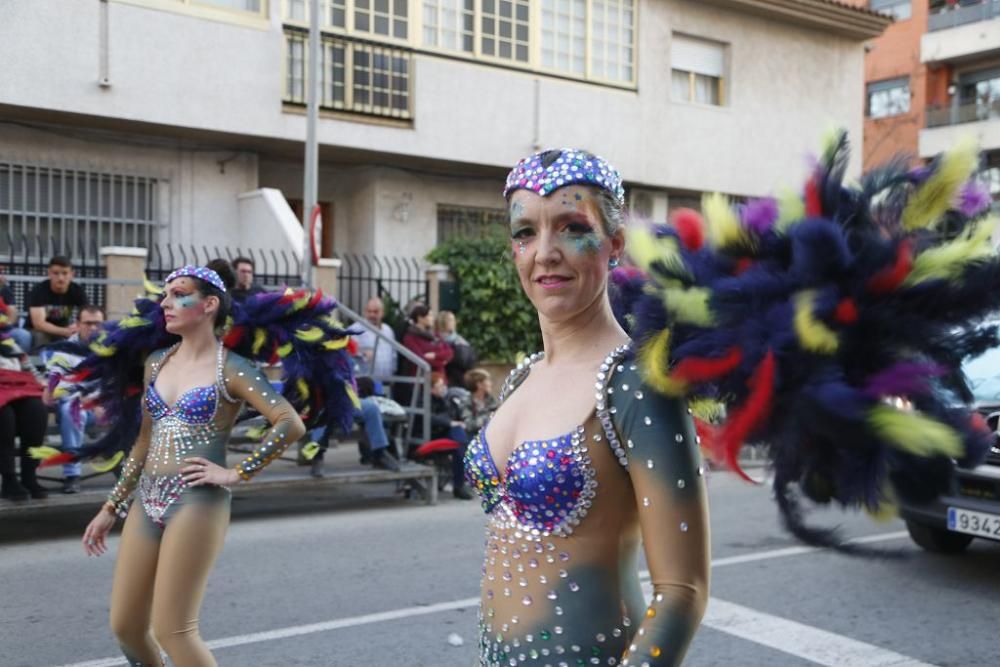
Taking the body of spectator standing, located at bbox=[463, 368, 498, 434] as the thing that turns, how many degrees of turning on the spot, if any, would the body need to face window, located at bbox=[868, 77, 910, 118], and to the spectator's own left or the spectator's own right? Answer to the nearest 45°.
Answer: approximately 90° to the spectator's own left

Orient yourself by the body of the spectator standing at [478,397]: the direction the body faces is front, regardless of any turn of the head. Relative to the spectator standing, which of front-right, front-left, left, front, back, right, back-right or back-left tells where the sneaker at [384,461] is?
right

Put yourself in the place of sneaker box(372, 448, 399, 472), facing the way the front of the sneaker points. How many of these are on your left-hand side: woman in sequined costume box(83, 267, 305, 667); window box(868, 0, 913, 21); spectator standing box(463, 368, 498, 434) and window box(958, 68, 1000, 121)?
3

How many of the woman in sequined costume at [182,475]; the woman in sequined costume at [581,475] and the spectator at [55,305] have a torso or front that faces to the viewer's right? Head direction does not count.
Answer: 0

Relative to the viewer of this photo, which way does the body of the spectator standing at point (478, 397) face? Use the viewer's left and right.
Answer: facing the viewer and to the right of the viewer

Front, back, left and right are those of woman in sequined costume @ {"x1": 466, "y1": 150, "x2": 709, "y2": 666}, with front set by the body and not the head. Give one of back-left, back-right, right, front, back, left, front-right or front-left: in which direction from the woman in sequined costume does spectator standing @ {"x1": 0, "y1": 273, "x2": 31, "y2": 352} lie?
right

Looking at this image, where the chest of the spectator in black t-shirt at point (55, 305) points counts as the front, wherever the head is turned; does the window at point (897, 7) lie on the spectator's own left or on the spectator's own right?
on the spectator's own left

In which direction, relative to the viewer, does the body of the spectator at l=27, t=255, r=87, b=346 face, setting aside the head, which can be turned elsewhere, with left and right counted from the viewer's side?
facing the viewer

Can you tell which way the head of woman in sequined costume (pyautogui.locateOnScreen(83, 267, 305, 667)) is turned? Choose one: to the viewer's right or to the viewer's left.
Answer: to the viewer's left

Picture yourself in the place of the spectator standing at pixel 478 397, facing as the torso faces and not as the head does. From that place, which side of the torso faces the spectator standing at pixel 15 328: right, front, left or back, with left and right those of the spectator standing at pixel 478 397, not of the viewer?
right

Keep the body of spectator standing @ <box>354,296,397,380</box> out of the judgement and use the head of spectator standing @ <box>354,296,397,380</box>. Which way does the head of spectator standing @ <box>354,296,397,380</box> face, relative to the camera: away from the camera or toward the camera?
toward the camera

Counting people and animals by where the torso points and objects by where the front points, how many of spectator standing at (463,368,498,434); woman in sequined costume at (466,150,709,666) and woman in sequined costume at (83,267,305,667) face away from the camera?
0

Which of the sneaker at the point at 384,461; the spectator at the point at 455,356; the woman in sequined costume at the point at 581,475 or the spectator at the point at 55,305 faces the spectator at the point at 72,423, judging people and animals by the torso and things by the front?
the spectator at the point at 55,305
